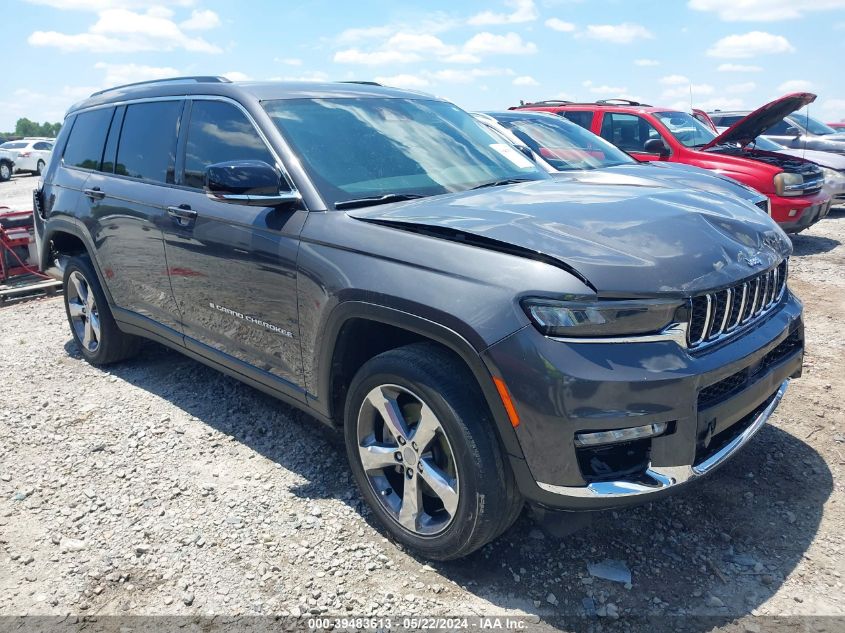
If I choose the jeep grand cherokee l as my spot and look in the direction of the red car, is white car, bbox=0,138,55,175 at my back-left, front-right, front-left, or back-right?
front-left

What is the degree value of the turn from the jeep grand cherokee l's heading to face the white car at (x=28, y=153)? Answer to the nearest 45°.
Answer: approximately 180°

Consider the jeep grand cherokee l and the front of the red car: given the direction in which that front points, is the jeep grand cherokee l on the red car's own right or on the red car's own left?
on the red car's own right

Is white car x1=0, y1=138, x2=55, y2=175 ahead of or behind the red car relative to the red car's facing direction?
behind

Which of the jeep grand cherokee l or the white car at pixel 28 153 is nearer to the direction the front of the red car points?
the jeep grand cherokee l

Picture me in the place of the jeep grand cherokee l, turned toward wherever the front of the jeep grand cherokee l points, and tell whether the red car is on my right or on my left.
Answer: on my left

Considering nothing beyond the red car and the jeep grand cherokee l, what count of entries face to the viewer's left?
0

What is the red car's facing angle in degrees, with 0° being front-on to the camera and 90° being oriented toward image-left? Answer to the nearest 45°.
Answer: approximately 315°

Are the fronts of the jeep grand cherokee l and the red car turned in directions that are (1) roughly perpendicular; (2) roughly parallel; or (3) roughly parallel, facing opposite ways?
roughly parallel
